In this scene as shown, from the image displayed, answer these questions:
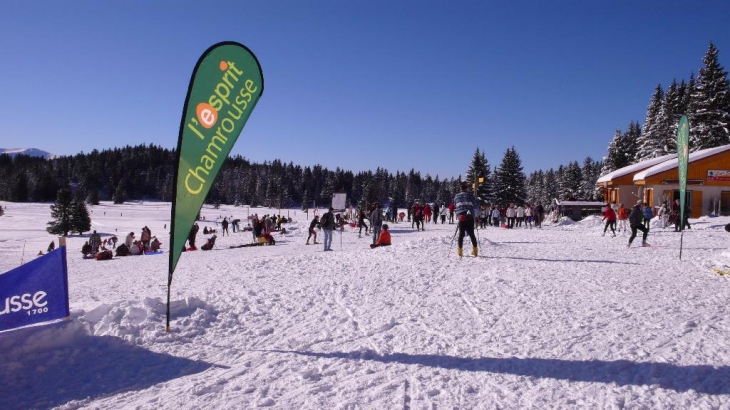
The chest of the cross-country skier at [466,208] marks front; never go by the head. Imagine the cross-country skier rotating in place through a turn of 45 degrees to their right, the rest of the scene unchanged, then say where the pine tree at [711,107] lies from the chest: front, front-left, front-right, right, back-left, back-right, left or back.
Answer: front

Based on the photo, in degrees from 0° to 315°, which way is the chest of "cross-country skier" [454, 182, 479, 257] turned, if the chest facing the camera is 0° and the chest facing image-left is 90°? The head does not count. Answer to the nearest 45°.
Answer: approximately 180°

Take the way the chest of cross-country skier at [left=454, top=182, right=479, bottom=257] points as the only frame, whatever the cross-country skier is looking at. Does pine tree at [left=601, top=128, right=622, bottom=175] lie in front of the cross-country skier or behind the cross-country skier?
in front

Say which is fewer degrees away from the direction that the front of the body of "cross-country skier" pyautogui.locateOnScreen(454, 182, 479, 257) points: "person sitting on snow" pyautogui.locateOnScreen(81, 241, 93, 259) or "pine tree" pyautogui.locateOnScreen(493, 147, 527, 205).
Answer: the pine tree

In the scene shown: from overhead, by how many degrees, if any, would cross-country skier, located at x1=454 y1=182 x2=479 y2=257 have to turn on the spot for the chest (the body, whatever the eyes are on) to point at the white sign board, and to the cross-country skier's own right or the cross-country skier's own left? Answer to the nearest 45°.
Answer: approximately 45° to the cross-country skier's own left

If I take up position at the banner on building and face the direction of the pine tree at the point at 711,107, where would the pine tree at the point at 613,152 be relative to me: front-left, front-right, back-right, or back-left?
front-left

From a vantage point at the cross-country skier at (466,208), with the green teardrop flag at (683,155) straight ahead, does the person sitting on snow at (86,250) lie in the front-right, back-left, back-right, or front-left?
back-left

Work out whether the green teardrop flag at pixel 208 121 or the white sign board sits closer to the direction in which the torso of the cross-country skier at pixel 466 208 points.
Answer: the white sign board

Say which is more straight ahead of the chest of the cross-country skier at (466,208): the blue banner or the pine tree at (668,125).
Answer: the pine tree

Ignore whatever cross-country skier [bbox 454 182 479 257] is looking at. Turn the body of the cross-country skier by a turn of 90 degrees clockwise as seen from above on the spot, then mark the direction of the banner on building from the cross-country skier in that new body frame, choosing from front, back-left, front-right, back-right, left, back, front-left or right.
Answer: front-left

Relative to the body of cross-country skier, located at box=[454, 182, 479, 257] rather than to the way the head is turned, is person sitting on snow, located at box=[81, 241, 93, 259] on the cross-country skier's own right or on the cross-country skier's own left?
on the cross-country skier's own left

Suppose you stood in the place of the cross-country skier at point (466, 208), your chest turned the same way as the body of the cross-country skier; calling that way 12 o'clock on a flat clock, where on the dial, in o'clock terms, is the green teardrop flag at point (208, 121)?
The green teardrop flag is roughly at 7 o'clock from the cross-country skier.

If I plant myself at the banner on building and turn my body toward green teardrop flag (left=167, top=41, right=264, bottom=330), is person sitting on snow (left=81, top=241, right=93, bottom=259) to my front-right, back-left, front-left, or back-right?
front-right

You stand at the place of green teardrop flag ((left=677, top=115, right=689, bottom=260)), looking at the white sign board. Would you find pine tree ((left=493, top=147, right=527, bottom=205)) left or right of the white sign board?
right

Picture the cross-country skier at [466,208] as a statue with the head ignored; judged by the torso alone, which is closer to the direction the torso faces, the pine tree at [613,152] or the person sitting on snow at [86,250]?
the pine tree

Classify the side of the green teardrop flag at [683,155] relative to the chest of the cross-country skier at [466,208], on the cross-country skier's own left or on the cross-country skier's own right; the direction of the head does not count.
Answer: on the cross-country skier's own right

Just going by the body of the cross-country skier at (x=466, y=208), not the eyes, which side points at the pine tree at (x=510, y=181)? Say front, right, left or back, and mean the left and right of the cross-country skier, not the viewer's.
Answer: front
